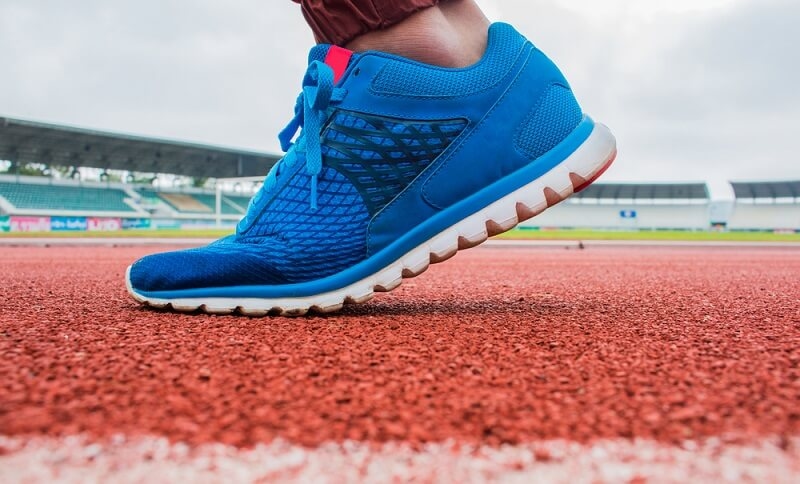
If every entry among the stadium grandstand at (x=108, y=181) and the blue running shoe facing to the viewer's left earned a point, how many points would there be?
1

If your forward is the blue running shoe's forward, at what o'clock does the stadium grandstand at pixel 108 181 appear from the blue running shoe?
The stadium grandstand is roughly at 2 o'clock from the blue running shoe.

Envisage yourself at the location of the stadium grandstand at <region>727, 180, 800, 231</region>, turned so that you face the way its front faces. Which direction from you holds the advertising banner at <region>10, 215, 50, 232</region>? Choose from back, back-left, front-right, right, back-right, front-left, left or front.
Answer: front-right

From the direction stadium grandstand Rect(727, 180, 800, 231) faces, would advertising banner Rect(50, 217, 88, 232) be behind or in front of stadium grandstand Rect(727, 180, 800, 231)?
in front

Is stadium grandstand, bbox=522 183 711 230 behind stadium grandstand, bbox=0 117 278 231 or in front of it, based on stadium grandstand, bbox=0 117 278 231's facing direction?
in front

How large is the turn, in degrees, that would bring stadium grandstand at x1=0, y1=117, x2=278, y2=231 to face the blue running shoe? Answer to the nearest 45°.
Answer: approximately 45° to its right

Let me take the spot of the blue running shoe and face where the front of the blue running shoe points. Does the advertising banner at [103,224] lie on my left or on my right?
on my right

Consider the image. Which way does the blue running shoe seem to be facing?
to the viewer's left

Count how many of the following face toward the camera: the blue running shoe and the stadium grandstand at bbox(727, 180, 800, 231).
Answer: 1

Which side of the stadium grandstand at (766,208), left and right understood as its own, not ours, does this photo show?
front

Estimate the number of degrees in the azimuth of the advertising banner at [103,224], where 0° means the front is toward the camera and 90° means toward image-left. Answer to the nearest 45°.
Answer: approximately 315°

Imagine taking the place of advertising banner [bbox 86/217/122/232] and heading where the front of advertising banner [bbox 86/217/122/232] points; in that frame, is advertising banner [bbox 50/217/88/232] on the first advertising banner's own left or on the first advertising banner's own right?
on the first advertising banner's own right

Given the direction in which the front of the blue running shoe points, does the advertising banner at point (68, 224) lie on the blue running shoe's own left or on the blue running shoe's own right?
on the blue running shoe's own right
